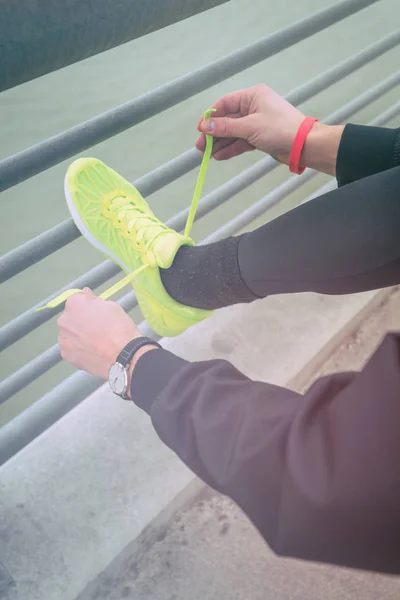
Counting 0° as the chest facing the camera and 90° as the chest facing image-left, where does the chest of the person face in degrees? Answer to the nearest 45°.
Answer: approximately 90°
